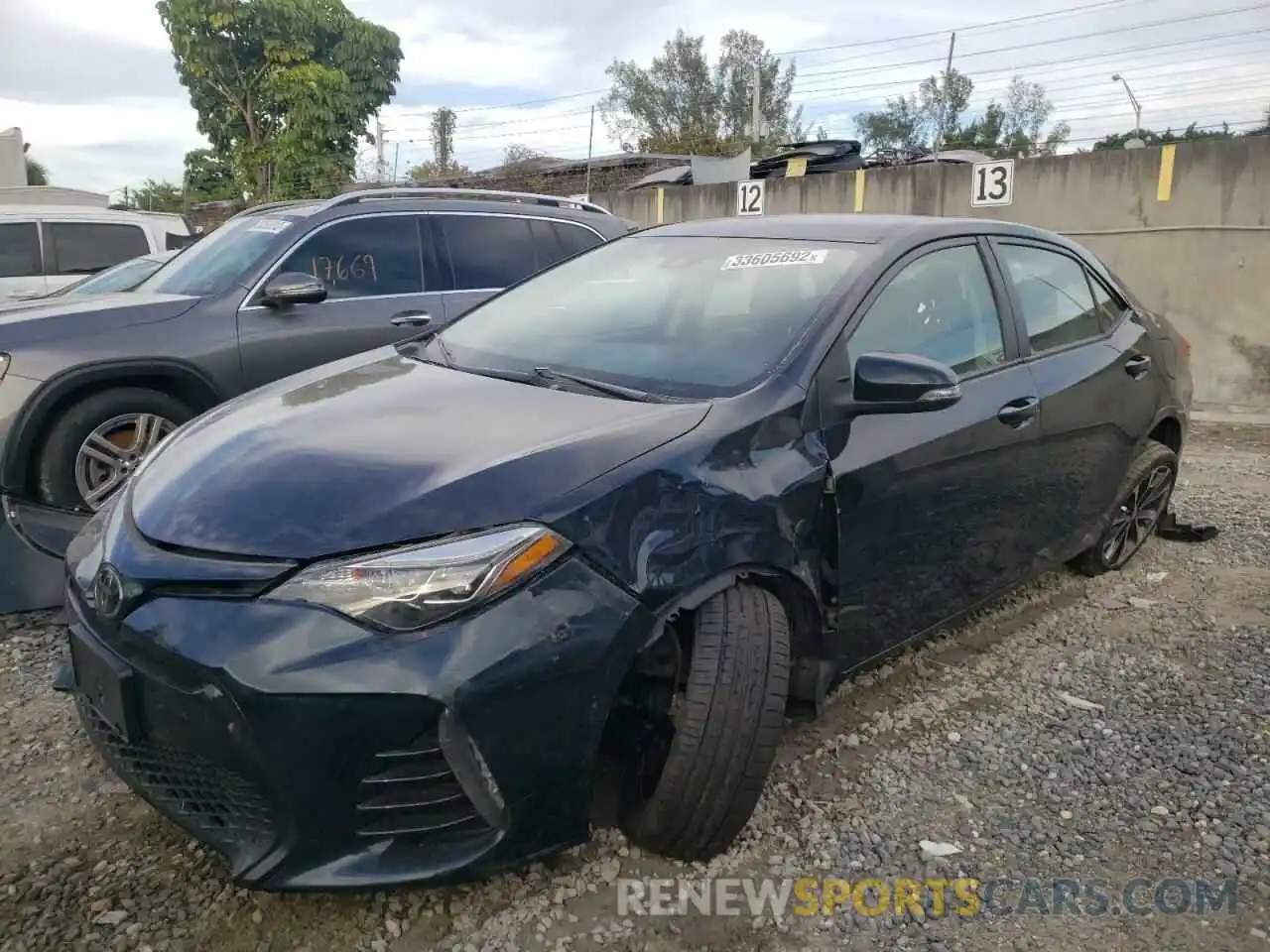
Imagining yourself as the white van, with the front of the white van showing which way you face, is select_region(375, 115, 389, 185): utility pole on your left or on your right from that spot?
on your right

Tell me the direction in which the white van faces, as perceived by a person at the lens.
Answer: facing to the left of the viewer

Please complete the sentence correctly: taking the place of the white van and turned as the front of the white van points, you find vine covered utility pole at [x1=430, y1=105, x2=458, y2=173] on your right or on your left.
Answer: on your right

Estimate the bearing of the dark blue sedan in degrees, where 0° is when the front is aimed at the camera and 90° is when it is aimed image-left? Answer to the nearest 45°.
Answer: approximately 45°

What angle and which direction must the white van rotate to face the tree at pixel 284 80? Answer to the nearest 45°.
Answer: approximately 90° to its right

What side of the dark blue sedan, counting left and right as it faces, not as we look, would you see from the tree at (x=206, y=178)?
right
